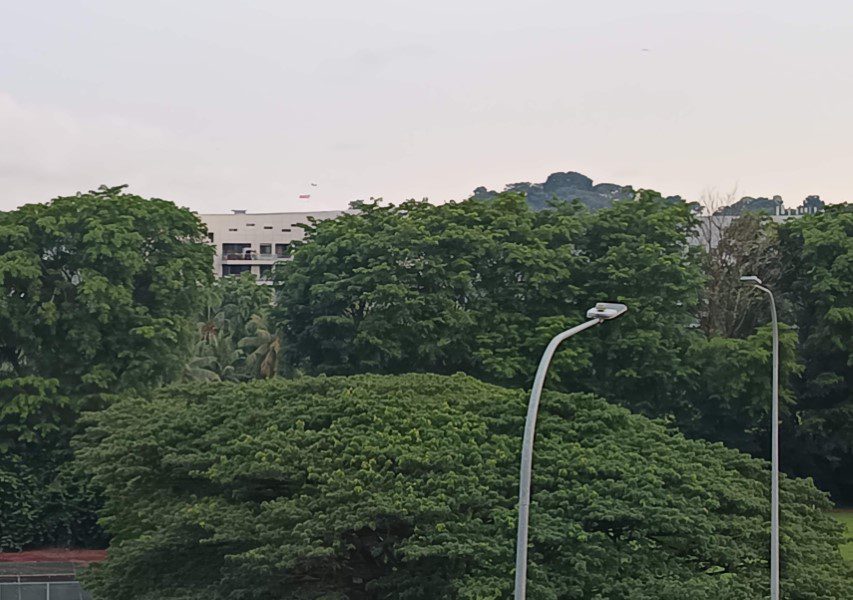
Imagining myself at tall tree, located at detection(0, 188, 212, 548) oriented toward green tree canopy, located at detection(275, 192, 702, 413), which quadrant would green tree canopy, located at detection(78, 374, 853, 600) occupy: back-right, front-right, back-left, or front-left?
front-right

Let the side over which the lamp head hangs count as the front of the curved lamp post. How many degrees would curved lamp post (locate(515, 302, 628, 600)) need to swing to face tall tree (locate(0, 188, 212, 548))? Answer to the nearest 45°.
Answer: approximately 135° to its left

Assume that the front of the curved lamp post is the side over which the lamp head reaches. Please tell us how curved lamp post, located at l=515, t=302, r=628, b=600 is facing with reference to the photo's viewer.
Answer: facing to the right of the viewer

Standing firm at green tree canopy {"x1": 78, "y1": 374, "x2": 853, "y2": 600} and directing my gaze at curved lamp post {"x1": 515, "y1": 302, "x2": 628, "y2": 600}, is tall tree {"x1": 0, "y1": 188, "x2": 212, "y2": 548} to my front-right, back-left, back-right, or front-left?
back-right

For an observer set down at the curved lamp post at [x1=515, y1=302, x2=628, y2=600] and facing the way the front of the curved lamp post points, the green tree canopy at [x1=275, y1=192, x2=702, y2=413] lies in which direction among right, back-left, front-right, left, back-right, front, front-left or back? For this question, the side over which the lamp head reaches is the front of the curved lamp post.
left
